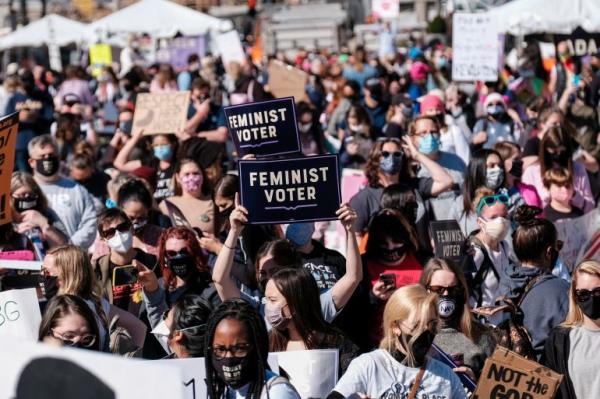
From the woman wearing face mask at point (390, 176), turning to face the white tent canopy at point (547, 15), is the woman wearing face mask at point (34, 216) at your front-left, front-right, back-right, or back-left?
back-left

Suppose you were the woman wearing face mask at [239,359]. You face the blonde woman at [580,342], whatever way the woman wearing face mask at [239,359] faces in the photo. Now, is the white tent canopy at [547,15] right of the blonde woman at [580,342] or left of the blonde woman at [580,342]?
left

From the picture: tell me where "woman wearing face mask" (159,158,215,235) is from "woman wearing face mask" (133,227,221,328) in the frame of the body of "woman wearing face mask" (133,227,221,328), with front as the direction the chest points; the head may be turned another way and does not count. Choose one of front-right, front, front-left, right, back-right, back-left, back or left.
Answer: back

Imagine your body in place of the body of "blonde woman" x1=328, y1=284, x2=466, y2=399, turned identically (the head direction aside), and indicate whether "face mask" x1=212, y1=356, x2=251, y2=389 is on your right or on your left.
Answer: on your right

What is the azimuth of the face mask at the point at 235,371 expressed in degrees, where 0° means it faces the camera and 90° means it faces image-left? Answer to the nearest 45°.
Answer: approximately 0°

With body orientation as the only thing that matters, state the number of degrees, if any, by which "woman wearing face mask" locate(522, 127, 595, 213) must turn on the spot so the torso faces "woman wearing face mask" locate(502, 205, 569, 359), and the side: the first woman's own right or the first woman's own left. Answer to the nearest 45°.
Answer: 0° — they already face them

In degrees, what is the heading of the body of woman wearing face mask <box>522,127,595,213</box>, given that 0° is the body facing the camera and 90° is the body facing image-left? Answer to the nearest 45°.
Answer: approximately 0°

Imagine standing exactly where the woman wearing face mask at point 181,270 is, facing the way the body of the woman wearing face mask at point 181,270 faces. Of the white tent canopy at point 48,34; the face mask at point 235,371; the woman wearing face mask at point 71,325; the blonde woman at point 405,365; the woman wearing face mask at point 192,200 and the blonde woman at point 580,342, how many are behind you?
2
